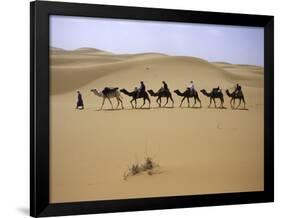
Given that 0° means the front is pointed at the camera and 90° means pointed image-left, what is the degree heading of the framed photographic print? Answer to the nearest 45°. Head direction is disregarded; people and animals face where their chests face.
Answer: approximately 315°
